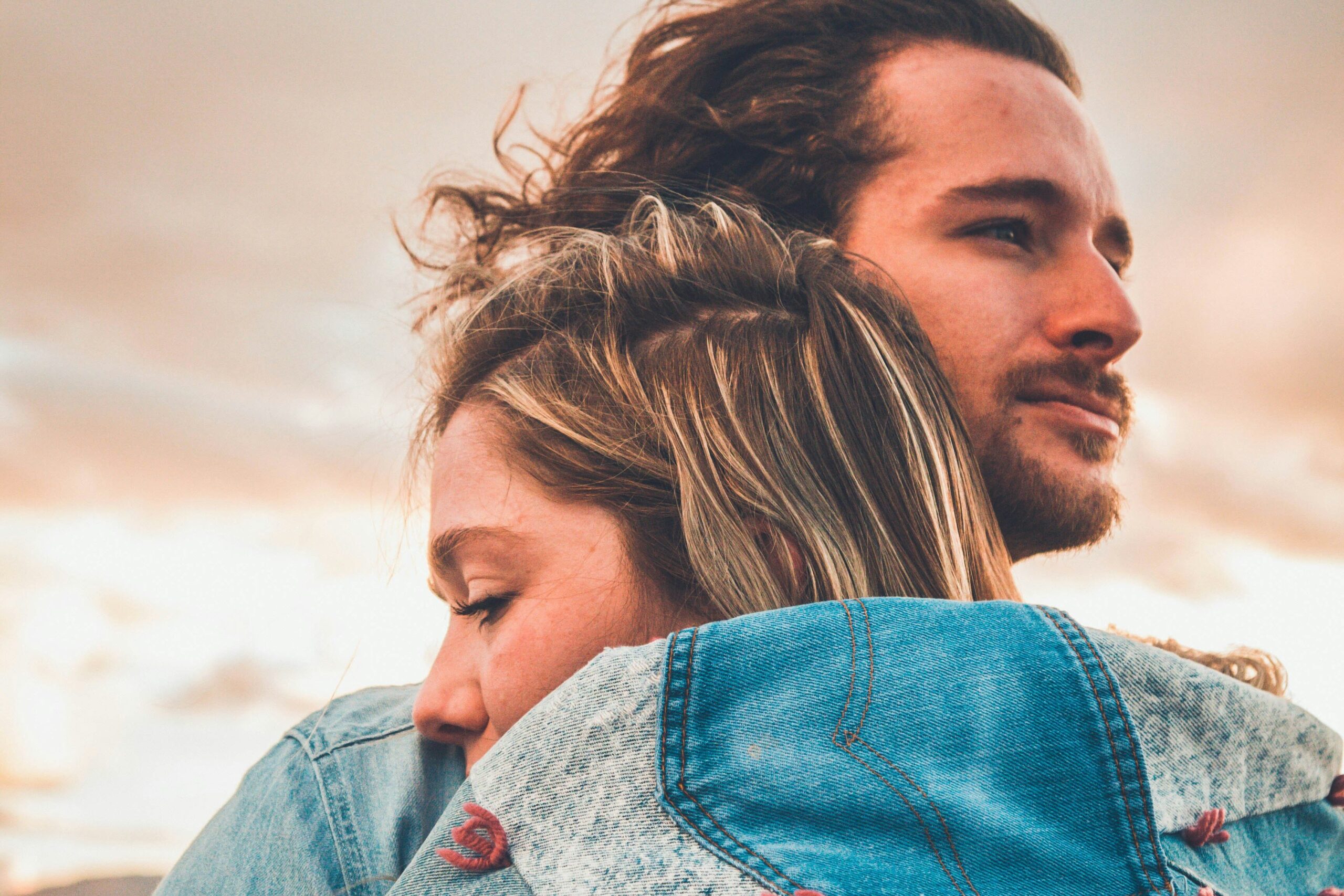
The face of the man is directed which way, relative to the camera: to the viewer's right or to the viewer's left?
to the viewer's right

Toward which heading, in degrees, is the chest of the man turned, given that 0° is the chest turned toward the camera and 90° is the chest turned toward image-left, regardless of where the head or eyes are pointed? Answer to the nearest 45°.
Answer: approximately 315°

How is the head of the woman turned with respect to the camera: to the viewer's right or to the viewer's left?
to the viewer's left
